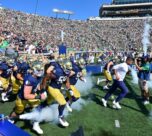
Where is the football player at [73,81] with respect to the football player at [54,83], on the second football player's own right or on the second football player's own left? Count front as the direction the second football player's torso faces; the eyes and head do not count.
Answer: on the second football player's own left

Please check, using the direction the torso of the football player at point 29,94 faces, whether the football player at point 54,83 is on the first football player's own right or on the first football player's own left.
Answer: on the first football player's own left

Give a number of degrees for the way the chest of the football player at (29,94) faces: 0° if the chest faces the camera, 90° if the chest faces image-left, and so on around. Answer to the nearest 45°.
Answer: approximately 315°

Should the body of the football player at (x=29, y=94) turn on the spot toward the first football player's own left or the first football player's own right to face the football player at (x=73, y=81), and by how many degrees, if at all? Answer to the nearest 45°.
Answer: approximately 90° to the first football player's own left

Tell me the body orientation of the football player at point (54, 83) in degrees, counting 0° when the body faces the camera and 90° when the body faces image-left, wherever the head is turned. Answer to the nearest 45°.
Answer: approximately 315°

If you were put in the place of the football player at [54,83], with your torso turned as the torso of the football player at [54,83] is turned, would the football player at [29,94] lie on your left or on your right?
on your right
